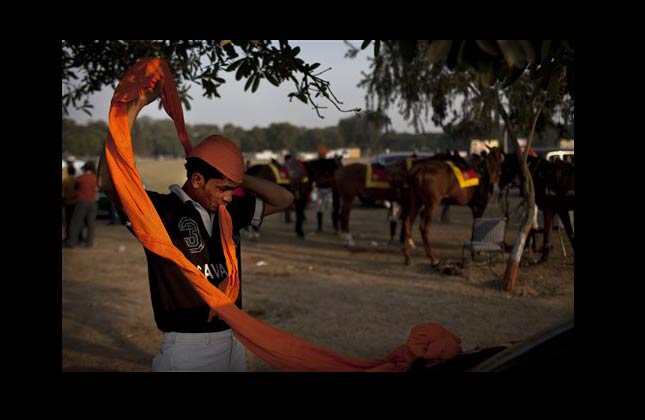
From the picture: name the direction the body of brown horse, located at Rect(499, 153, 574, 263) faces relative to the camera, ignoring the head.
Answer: to the viewer's left

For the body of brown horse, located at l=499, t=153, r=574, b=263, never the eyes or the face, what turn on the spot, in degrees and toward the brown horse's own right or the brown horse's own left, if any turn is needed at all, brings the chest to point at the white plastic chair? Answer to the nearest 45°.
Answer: approximately 45° to the brown horse's own left

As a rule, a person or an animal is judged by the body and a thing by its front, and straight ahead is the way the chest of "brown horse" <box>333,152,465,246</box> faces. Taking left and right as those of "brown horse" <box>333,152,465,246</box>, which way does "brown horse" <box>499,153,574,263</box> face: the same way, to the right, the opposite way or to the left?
the opposite way

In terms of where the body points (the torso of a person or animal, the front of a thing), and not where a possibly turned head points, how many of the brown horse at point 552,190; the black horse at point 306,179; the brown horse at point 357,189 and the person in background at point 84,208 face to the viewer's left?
2

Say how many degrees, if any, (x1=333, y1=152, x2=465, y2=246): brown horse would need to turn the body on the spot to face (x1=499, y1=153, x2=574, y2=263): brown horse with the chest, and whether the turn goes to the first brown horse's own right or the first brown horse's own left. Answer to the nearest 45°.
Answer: approximately 45° to the first brown horse's own right

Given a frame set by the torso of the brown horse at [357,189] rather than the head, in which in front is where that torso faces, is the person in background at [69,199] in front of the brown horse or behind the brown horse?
behind
